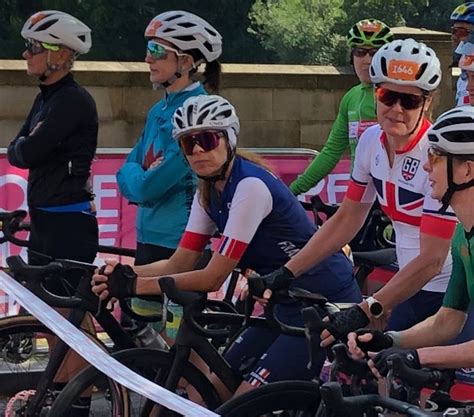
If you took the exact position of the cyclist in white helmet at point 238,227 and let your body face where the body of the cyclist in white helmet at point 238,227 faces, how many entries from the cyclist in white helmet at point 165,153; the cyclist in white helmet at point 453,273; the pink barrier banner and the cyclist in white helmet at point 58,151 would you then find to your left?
1

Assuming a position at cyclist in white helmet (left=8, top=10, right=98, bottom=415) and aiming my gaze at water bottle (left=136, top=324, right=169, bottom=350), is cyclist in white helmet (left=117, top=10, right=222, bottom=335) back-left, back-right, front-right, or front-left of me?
front-left

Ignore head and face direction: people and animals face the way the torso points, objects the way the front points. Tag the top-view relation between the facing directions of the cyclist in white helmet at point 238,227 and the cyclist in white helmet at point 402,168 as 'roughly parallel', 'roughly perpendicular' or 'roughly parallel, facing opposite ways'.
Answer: roughly parallel

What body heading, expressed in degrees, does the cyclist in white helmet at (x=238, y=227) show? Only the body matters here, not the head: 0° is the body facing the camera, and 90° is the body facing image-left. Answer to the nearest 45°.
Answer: approximately 45°

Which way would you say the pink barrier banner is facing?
toward the camera

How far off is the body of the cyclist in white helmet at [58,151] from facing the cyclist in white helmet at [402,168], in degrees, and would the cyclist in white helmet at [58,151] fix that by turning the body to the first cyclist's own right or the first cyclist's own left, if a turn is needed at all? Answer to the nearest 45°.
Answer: approximately 135° to the first cyclist's own left

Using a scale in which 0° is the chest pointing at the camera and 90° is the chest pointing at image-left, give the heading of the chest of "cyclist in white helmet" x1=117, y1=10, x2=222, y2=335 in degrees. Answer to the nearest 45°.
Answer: approximately 90°

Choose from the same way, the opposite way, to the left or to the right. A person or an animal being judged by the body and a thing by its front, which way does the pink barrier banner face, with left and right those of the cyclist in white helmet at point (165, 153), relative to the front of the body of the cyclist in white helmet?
to the left

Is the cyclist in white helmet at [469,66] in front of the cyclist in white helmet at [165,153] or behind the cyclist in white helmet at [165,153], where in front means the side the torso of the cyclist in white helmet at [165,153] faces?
behind
